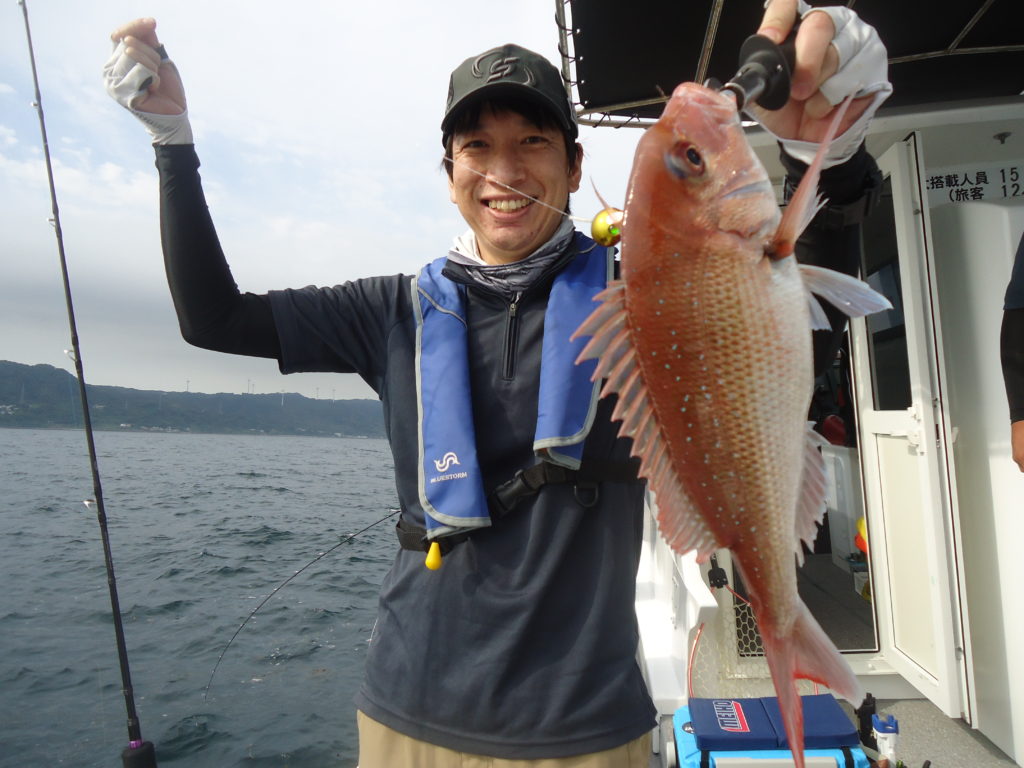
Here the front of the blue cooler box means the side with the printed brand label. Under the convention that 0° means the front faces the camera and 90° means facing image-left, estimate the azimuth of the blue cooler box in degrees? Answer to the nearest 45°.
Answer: approximately 0°

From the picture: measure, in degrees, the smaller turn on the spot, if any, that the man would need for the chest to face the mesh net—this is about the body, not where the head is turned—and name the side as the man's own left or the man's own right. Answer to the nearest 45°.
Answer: approximately 135° to the man's own left

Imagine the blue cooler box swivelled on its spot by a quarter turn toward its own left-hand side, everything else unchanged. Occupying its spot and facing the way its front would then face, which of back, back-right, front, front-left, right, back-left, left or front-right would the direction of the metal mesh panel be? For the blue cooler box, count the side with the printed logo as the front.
left

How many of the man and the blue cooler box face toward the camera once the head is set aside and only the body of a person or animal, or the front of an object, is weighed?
2

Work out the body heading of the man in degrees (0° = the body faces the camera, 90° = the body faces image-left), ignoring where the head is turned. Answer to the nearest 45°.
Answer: approximately 0°

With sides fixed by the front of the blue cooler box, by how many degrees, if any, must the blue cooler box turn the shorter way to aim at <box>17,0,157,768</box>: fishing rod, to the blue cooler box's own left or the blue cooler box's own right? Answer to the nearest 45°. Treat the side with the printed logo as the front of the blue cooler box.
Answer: approximately 90° to the blue cooler box's own right
